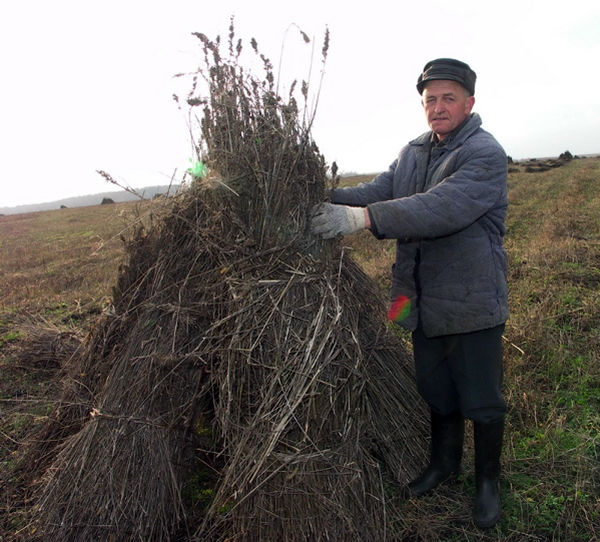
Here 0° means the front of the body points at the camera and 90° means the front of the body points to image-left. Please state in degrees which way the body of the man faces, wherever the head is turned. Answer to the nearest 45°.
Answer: approximately 45°

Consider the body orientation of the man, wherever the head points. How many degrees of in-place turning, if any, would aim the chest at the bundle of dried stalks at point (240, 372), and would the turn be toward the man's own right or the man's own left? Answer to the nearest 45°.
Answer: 0° — they already face it
